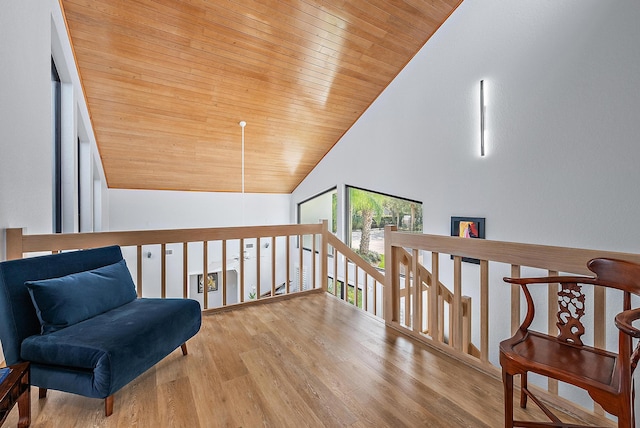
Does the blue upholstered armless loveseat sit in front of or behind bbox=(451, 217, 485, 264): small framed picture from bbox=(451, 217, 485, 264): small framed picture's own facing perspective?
in front

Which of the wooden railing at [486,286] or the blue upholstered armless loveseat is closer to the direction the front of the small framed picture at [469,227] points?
the blue upholstered armless loveseat

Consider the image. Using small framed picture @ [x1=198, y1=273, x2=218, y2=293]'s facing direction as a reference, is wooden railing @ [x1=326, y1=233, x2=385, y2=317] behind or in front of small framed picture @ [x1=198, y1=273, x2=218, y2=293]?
in front

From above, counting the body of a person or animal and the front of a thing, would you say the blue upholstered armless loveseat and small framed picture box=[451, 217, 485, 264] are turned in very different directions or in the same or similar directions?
very different directions

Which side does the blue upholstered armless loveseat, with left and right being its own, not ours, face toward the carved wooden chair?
front

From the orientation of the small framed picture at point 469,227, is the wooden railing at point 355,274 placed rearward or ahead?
ahead

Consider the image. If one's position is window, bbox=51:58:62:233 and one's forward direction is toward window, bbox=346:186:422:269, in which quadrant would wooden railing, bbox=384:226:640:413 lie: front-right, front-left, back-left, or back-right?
front-right

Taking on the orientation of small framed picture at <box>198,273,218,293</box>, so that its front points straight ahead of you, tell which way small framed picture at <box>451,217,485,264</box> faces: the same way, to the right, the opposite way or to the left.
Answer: to the right

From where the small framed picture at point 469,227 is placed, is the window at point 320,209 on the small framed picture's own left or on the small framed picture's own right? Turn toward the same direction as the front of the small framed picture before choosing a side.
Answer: on the small framed picture's own right

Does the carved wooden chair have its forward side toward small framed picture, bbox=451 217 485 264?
no

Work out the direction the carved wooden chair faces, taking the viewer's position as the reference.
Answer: facing the viewer and to the left of the viewer

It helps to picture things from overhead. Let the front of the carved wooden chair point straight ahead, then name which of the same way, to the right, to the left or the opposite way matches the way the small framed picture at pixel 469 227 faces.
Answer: the same way

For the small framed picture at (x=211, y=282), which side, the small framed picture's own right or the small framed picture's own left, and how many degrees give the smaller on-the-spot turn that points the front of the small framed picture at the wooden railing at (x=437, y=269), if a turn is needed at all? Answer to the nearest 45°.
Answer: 0° — it already faces it

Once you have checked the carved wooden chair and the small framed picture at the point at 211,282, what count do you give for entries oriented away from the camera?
0

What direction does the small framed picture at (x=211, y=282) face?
toward the camera

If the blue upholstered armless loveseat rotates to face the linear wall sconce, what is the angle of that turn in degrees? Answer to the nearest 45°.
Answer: approximately 45° to its left
